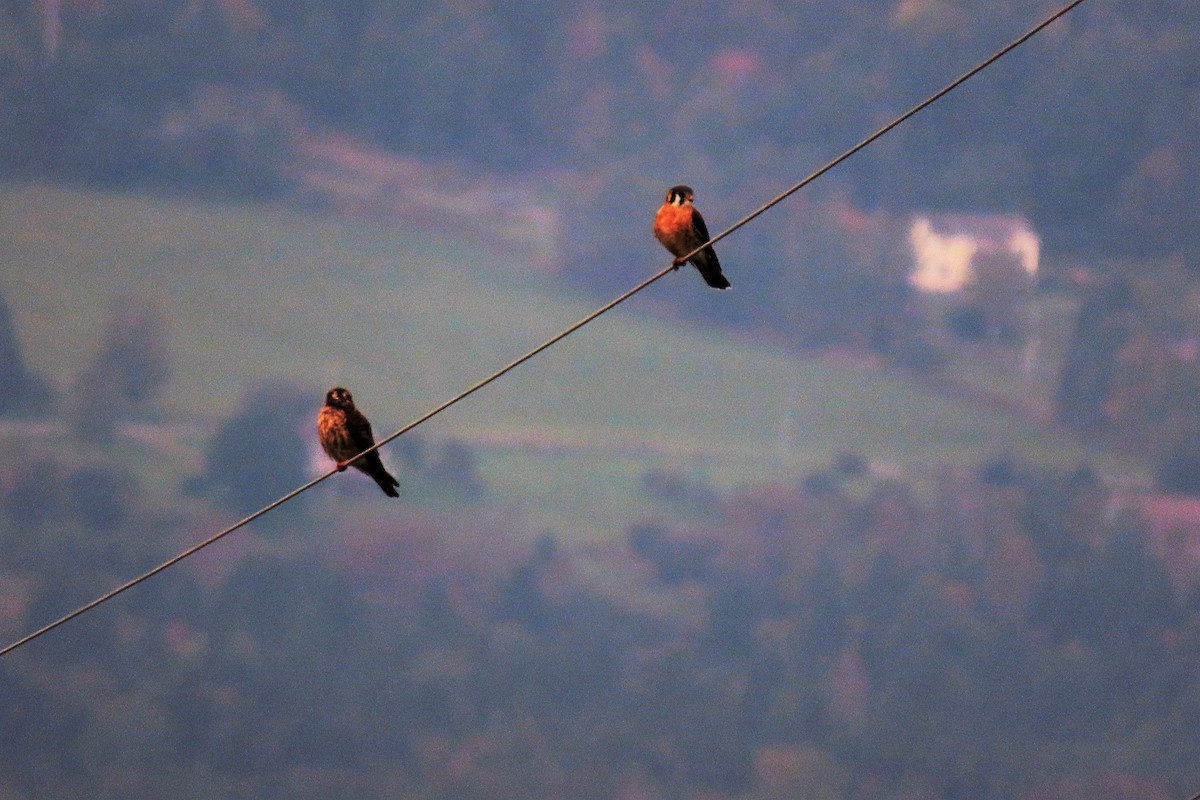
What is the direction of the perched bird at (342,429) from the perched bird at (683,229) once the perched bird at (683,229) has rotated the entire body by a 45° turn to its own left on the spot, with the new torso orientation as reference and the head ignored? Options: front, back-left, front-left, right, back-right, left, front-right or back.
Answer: right

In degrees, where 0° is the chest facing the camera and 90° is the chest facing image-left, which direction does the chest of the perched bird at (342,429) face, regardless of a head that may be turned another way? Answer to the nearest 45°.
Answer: approximately 45°
